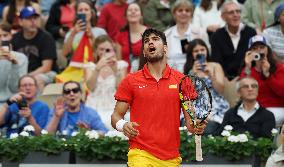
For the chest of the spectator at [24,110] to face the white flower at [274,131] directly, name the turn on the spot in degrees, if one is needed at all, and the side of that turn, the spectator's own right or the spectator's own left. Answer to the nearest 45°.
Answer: approximately 45° to the spectator's own left

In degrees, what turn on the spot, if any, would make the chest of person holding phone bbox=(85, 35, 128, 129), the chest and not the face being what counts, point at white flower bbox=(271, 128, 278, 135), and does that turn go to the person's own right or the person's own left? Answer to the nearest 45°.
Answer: approximately 45° to the person's own left

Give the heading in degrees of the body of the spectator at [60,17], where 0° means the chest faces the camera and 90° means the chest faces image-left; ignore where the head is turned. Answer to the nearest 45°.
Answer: approximately 0°

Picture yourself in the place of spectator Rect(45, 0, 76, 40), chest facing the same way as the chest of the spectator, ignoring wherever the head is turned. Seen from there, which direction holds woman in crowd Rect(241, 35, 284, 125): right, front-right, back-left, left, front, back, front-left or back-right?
front-left

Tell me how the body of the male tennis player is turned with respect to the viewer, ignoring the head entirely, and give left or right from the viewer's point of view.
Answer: facing the viewer

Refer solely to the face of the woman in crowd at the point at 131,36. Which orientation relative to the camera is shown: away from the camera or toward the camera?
toward the camera

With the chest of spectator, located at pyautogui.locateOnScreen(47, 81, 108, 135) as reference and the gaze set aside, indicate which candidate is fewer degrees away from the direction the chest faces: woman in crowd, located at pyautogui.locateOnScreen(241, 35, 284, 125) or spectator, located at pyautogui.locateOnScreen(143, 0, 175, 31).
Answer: the woman in crowd

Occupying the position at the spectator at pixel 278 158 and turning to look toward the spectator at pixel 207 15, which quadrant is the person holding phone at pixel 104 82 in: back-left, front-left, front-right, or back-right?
front-left

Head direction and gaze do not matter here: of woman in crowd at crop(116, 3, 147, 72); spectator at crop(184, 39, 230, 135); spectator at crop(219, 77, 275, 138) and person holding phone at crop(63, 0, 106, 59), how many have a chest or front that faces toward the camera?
4

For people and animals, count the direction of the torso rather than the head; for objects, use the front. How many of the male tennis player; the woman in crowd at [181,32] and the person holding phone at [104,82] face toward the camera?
3

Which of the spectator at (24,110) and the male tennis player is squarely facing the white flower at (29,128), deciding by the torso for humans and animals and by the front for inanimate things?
the spectator

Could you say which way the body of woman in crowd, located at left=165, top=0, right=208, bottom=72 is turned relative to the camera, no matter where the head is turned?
toward the camera
